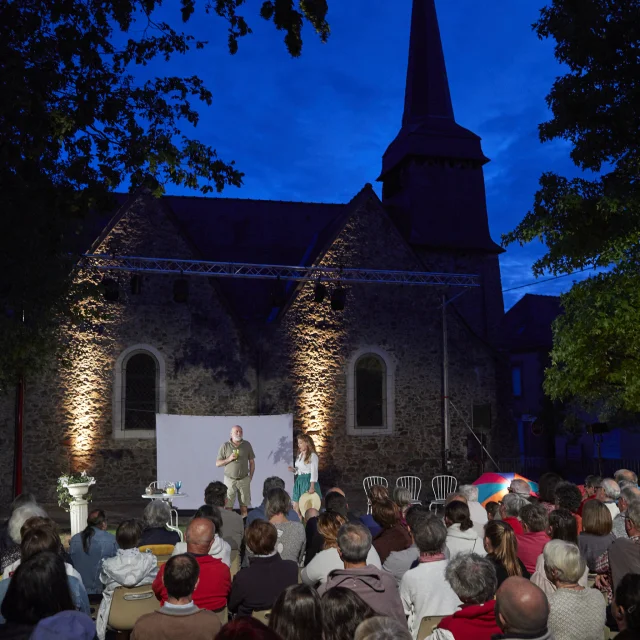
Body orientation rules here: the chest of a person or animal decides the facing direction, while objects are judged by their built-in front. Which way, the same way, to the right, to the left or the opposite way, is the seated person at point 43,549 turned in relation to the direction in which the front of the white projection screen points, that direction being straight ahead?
the opposite way

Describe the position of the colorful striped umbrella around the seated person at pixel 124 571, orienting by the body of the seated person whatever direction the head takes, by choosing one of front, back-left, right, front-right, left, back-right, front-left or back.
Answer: front-right

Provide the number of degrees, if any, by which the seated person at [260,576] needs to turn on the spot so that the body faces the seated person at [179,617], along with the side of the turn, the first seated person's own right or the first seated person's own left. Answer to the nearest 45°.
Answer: approximately 180°

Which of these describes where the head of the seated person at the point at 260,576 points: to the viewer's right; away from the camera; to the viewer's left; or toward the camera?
away from the camera

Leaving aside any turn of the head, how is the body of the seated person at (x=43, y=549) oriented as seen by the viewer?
away from the camera

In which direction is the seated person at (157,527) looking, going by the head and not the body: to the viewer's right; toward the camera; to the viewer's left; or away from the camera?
away from the camera

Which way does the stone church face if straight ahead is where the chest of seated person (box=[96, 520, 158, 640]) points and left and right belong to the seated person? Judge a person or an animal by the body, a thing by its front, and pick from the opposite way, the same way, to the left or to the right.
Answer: the opposite way

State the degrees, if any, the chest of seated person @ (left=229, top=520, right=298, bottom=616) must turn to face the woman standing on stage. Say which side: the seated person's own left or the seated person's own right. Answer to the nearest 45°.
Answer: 0° — they already face them

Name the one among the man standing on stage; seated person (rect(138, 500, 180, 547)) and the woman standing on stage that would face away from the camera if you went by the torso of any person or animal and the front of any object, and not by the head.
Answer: the seated person

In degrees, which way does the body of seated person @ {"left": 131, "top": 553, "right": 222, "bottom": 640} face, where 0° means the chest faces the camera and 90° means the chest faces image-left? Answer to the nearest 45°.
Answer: approximately 180°

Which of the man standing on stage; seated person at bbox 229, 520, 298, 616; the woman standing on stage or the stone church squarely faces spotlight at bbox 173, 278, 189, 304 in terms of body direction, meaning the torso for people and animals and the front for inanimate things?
the seated person

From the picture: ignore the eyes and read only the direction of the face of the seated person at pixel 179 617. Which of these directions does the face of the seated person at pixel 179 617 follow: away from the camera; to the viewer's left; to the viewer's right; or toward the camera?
away from the camera

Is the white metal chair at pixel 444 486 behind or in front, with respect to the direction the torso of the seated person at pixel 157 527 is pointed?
in front
